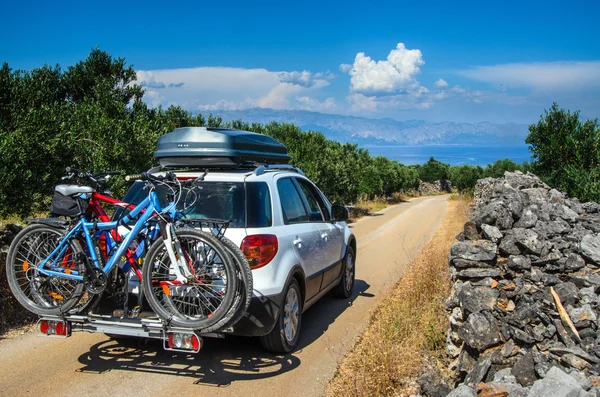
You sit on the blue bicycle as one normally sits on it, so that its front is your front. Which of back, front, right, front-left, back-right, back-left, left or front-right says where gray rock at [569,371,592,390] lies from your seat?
front-right

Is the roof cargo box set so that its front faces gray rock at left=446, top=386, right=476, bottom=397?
no

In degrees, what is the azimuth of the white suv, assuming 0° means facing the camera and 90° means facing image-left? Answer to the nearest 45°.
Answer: approximately 225°

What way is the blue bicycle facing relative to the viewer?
to the viewer's right

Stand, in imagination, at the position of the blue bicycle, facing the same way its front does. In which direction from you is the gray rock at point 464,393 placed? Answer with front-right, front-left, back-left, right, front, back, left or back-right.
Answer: front-right

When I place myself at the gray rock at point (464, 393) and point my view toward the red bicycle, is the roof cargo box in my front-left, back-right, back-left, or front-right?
front-right

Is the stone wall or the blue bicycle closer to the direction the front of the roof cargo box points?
the stone wall

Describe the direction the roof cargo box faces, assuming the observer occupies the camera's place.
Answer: facing away from the viewer and to the right of the viewer

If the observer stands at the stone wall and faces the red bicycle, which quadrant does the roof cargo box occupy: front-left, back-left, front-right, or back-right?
front-right

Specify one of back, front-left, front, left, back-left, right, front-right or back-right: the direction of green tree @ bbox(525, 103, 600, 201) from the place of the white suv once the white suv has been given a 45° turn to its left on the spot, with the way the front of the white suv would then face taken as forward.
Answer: front-right
